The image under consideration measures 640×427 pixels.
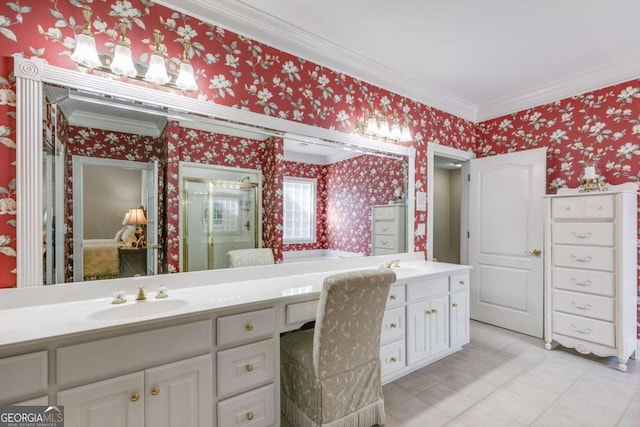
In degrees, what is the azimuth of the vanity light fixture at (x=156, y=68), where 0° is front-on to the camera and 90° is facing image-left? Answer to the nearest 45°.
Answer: approximately 0°

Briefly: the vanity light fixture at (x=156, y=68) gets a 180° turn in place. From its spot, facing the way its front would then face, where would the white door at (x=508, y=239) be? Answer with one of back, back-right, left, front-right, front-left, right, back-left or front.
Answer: right

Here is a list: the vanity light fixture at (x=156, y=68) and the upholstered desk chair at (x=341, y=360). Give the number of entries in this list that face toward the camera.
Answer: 1

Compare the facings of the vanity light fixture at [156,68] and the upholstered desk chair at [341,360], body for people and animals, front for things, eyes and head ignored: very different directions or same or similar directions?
very different directions

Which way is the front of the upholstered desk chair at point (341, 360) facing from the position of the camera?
facing away from the viewer and to the left of the viewer

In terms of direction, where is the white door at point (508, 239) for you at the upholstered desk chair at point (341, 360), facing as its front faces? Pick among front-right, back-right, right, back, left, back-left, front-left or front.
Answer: right

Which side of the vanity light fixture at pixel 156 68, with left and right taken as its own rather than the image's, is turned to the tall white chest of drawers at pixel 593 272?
left
